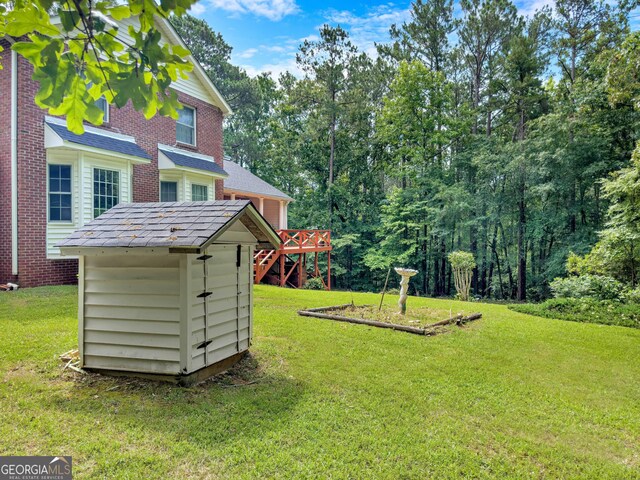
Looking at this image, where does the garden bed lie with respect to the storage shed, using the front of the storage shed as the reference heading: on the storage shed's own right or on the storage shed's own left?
on the storage shed's own left

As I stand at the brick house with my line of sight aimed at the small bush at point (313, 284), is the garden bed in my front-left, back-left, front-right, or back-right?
front-right

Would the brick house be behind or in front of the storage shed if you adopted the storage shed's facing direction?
behind

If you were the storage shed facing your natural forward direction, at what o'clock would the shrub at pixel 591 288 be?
The shrub is roughly at 10 o'clock from the storage shed.

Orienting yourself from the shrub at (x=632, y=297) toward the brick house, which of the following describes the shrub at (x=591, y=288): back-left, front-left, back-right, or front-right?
front-right

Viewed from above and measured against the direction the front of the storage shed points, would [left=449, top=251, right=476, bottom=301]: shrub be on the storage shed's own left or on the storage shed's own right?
on the storage shed's own left

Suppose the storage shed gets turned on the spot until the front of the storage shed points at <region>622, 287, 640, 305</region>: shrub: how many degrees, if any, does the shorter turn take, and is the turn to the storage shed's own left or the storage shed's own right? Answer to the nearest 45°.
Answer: approximately 45° to the storage shed's own left

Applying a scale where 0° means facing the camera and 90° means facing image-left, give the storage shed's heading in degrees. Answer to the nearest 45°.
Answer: approximately 315°

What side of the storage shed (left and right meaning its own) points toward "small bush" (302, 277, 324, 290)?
left

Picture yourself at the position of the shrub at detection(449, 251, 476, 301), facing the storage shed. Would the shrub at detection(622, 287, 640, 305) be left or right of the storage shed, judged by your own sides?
left

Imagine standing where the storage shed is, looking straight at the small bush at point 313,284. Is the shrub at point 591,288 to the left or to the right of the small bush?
right
